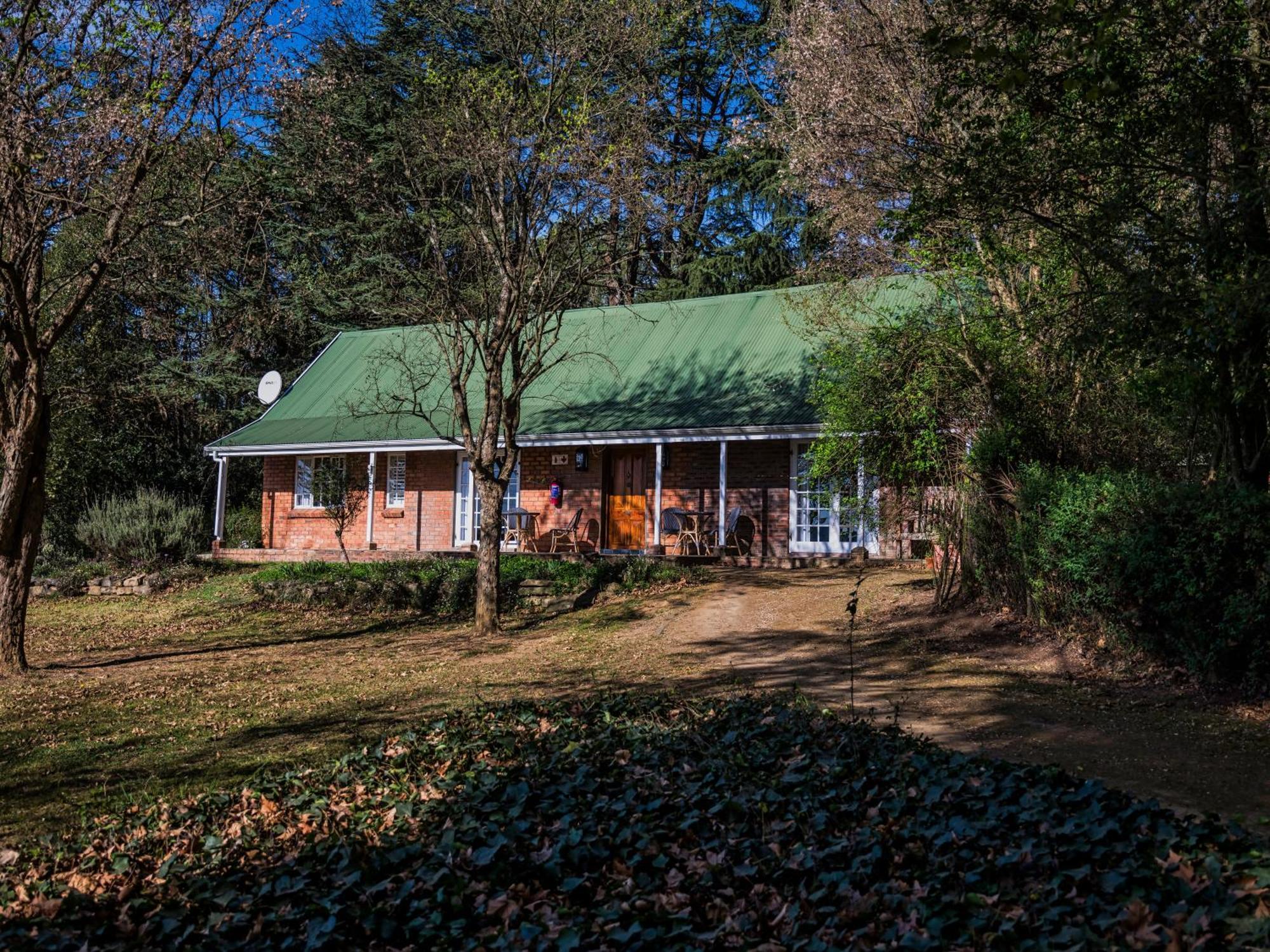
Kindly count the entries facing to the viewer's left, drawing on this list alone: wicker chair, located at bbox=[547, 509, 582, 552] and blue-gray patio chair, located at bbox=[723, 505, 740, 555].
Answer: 2

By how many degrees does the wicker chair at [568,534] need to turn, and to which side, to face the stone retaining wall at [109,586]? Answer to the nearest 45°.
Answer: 0° — it already faces it

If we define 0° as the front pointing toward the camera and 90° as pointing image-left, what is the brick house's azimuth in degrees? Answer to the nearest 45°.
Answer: approximately 0°

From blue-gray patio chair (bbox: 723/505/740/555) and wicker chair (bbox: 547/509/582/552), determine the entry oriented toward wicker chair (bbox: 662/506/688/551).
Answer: the blue-gray patio chair

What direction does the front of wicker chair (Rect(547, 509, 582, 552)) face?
to the viewer's left

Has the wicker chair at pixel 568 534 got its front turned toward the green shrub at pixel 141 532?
yes

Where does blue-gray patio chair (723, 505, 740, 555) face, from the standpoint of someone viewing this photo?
facing to the left of the viewer

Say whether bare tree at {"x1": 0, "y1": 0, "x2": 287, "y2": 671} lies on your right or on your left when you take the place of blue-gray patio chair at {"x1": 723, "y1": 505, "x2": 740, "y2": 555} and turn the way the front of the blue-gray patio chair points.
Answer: on your left

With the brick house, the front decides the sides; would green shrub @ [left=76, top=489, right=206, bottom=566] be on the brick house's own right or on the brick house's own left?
on the brick house's own right
